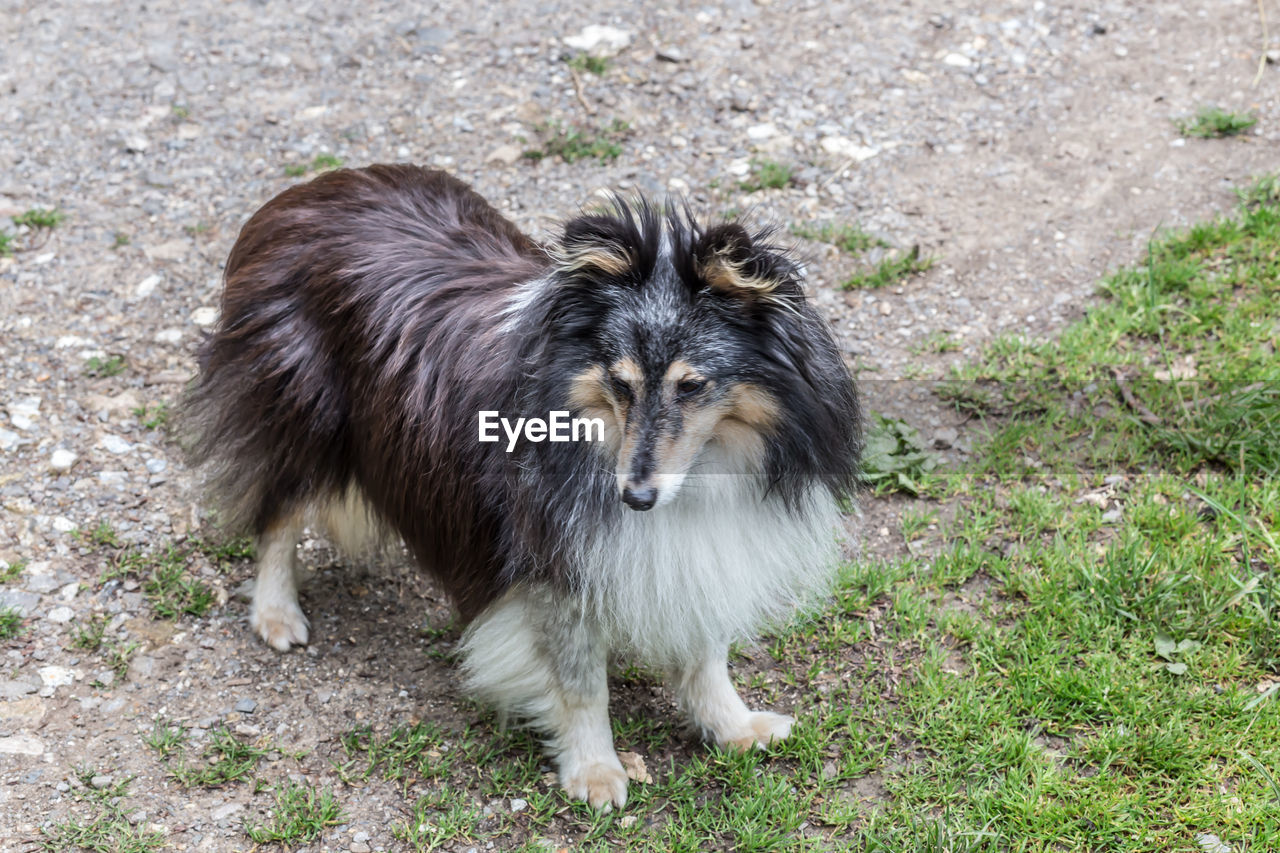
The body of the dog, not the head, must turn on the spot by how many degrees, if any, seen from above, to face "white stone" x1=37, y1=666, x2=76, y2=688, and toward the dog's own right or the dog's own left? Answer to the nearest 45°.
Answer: approximately 135° to the dog's own right

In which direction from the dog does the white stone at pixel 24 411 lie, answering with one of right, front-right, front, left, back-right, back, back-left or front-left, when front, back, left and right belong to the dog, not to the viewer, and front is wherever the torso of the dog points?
back

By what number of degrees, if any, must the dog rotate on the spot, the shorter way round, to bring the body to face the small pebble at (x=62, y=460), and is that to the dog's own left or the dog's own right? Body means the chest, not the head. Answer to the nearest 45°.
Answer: approximately 180°

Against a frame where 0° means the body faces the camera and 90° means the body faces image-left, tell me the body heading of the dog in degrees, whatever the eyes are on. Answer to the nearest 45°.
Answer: approximately 315°

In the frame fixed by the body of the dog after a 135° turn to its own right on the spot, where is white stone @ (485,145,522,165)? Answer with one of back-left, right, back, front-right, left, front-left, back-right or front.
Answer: right

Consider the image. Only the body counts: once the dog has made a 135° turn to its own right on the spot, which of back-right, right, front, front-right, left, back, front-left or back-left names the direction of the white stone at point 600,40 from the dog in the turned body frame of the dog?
right

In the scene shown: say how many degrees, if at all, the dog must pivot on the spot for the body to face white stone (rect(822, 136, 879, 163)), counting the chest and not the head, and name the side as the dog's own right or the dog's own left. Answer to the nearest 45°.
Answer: approximately 90° to the dog's own left

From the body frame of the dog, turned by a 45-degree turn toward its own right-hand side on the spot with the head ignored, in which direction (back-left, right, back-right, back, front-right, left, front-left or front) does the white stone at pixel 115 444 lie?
back-right
